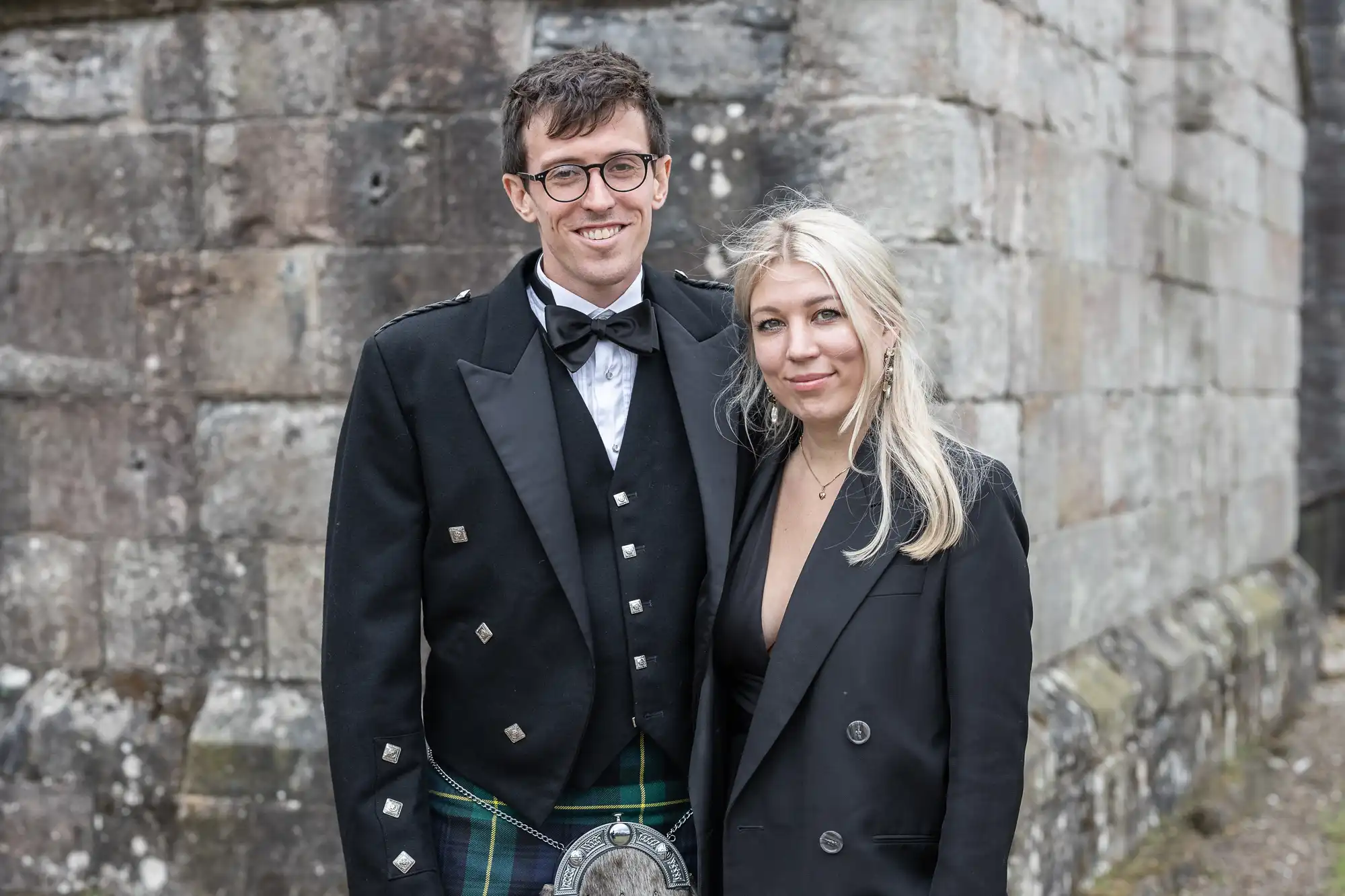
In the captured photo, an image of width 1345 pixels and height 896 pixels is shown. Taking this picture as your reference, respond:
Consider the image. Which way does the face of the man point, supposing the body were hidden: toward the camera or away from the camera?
toward the camera

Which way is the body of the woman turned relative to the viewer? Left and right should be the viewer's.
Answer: facing the viewer and to the left of the viewer

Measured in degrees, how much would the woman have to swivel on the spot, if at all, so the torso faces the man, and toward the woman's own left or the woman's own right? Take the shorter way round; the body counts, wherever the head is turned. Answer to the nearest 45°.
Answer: approximately 45° to the woman's own right

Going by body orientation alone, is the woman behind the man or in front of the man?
in front

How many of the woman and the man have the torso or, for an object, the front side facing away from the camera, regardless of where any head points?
0

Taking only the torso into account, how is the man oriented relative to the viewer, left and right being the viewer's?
facing the viewer and to the right of the viewer
